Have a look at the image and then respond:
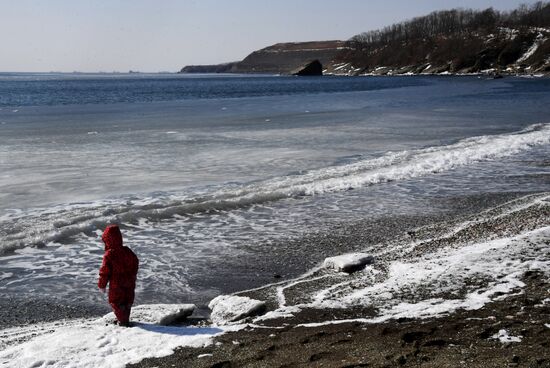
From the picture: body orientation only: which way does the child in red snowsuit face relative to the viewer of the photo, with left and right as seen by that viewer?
facing away from the viewer and to the left of the viewer

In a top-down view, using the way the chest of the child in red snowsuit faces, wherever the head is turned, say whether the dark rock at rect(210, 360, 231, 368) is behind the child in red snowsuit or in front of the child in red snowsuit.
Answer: behind

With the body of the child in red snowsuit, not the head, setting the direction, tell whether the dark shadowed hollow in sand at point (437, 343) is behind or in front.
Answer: behind

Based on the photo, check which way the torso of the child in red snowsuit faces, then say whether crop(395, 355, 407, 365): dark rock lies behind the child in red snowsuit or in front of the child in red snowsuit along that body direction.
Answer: behind
